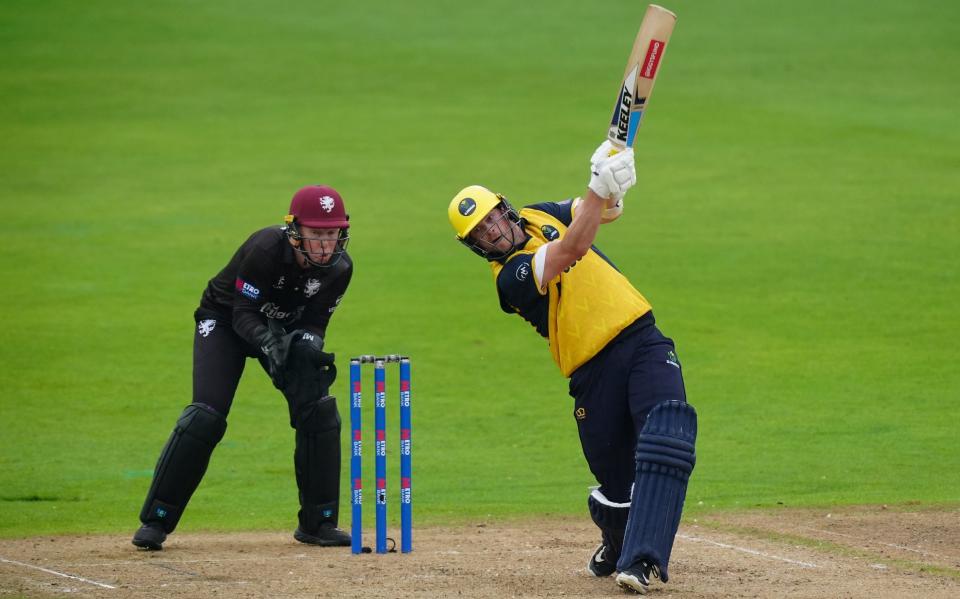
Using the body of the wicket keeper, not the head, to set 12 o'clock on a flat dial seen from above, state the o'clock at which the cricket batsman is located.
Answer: The cricket batsman is roughly at 12 o'clock from the wicket keeper.

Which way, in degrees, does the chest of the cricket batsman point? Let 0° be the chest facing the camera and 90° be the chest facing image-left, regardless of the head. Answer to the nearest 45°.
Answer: approximately 0°

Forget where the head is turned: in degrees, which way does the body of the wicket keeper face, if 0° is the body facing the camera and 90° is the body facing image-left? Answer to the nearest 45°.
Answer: approximately 315°

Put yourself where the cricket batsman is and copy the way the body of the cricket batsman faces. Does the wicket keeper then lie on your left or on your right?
on your right
